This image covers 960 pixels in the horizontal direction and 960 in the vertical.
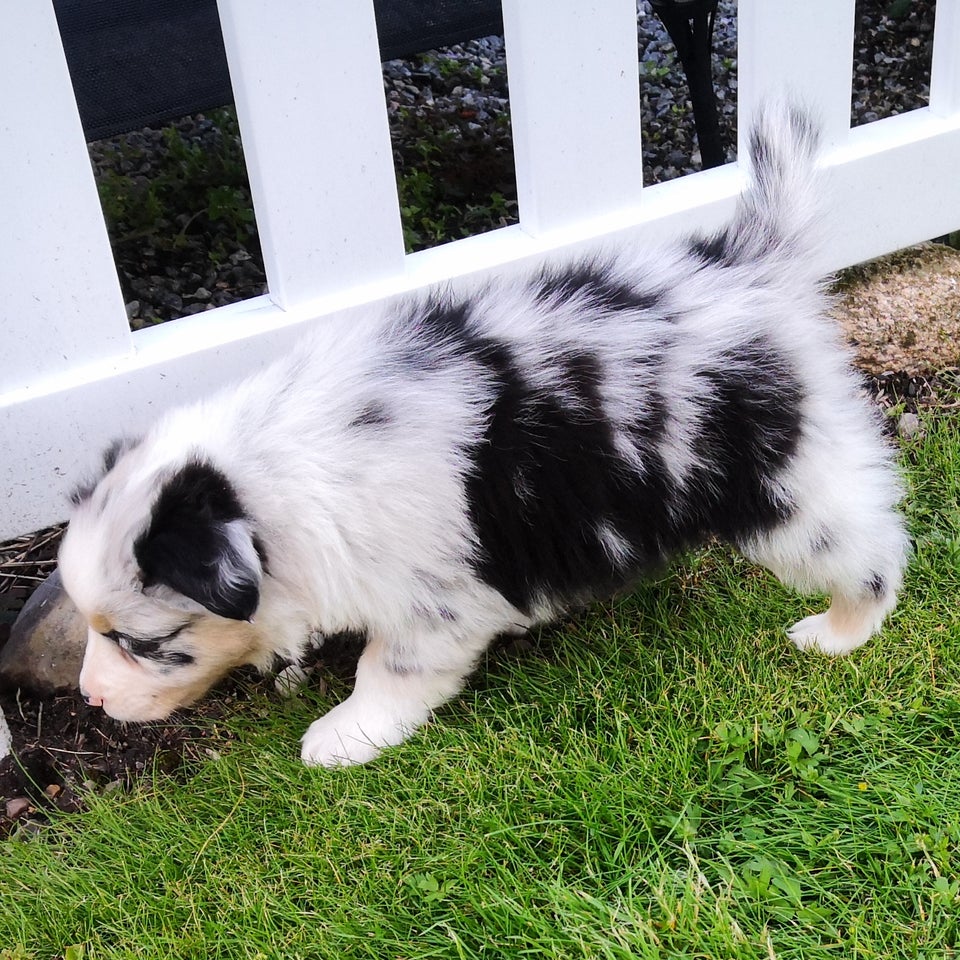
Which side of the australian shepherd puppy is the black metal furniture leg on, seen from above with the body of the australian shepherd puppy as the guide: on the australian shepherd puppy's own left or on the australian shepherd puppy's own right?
on the australian shepherd puppy's own right

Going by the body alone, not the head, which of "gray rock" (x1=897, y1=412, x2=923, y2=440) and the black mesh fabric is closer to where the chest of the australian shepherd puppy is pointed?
the black mesh fabric

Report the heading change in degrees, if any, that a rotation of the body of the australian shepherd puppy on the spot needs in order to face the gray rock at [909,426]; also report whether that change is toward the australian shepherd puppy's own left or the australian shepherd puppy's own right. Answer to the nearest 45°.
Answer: approximately 135° to the australian shepherd puppy's own right

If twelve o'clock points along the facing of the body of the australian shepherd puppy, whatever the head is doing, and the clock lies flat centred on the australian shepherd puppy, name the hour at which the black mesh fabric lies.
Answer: The black mesh fabric is roughly at 2 o'clock from the australian shepherd puppy.

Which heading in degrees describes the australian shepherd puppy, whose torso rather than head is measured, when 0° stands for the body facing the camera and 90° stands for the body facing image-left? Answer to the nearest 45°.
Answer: approximately 90°

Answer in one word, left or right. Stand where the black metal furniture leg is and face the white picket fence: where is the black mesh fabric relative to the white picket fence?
right

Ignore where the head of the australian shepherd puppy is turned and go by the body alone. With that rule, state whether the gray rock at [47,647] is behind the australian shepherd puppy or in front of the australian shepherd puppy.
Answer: in front

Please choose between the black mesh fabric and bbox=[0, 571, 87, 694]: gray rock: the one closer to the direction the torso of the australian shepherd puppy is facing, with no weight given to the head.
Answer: the gray rock
